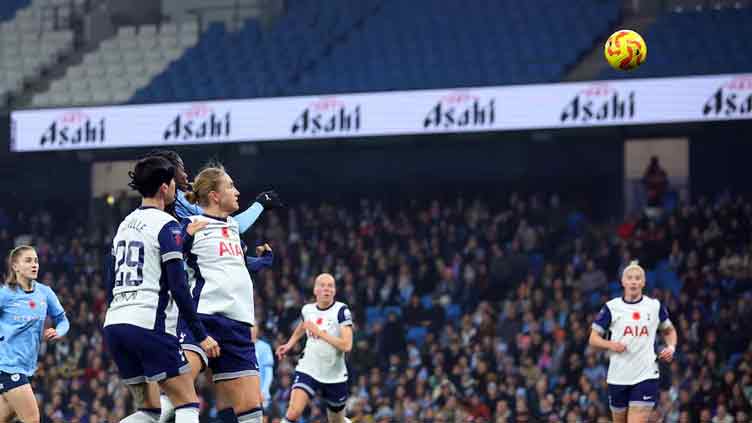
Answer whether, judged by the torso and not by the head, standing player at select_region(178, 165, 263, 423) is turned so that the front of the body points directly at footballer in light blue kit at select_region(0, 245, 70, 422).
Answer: no

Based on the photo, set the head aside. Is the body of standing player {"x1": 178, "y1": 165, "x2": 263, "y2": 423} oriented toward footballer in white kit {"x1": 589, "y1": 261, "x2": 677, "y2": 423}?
no

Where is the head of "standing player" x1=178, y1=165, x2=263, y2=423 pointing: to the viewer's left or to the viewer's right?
to the viewer's right

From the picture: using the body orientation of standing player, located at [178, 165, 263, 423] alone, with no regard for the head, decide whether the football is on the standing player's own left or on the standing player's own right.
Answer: on the standing player's own left

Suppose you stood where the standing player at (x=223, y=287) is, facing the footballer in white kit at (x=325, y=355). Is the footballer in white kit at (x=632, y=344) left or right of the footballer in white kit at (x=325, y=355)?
right

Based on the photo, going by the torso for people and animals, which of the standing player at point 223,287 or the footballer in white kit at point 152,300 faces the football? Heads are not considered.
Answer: the footballer in white kit

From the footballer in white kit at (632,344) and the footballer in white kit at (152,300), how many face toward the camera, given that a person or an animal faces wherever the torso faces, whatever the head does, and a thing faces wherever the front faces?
1

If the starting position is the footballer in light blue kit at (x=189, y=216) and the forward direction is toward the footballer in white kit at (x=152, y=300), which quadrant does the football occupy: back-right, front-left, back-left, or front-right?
back-left

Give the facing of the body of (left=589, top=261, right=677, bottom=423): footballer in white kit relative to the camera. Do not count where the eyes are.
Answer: toward the camera

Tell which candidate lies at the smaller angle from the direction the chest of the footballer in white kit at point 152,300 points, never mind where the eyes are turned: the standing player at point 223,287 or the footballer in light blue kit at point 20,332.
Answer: the standing player

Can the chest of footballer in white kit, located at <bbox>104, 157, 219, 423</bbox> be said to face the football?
yes

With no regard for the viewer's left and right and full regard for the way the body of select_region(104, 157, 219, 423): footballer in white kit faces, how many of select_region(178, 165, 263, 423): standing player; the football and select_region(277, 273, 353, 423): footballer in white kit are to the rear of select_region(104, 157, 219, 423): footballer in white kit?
0

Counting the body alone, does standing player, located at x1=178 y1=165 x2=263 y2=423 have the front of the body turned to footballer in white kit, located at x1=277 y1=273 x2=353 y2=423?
no

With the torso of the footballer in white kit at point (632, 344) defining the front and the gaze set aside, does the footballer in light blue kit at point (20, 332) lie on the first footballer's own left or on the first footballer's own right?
on the first footballer's own right

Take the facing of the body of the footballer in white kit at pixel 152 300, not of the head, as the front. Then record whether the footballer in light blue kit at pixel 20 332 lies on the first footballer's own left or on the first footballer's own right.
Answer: on the first footballer's own left

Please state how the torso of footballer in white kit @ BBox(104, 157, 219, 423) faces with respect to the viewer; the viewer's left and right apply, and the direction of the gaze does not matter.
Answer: facing away from the viewer and to the right of the viewer

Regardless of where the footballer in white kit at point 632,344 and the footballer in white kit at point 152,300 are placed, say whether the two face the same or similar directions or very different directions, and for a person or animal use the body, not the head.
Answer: very different directions

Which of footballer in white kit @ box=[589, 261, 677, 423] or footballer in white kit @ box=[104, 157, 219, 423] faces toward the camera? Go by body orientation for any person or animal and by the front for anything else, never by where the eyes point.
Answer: footballer in white kit @ box=[589, 261, 677, 423]
